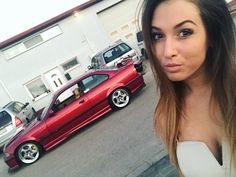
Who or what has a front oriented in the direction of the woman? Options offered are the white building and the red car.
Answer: the white building

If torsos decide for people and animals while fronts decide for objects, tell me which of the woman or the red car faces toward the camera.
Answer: the woman

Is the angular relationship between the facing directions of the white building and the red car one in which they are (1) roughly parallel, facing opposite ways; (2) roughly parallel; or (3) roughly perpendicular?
roughly perpendicular

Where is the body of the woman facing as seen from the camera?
toward the camera

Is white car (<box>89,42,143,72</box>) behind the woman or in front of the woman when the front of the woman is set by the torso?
behind

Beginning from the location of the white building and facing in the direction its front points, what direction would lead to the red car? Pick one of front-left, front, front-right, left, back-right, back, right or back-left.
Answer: front

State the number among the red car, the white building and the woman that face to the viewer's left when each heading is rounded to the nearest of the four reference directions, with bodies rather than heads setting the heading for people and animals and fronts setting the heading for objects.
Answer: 1

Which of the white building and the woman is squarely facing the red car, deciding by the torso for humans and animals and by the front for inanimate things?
the white building

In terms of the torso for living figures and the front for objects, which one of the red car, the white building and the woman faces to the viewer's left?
the red car

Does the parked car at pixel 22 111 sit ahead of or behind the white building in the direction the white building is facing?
ahead

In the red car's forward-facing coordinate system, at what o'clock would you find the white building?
The white building is roughly at 3 o'clock from the red car.

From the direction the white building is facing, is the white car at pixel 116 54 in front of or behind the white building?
in front

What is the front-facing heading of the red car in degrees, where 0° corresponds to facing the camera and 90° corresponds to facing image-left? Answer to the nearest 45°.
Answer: approximately 90°
